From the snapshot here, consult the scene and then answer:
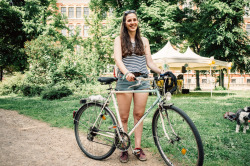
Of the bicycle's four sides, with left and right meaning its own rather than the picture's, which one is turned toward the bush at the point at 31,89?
back

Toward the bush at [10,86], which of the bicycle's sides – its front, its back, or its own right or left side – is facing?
back

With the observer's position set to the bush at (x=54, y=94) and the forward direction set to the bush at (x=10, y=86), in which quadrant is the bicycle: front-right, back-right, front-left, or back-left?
back-left

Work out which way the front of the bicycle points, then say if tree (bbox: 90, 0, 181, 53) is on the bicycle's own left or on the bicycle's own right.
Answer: on the bicycle's own left

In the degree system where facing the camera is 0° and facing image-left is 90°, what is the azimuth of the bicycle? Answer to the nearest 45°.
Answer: approximately 315°

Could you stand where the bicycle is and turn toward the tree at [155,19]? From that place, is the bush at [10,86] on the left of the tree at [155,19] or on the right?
left

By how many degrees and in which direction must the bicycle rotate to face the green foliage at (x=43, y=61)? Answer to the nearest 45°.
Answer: approximately 180°

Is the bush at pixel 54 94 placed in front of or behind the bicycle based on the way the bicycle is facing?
behind
